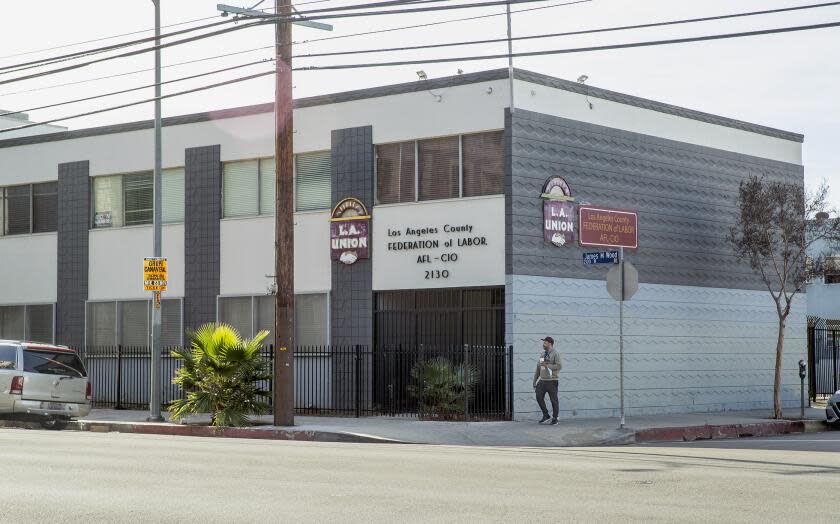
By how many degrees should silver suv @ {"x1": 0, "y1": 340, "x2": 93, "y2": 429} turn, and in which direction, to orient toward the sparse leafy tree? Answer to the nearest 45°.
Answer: approximately 135° to its right

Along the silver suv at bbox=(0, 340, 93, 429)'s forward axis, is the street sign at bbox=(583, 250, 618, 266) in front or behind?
behind

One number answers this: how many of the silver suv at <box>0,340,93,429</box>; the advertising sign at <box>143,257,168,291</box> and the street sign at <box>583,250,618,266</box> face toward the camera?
2

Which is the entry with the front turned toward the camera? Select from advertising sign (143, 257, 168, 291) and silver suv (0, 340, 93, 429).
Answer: the advertising sign

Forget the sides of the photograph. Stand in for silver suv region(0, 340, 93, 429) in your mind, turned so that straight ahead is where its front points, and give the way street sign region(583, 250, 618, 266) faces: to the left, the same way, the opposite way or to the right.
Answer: to the left

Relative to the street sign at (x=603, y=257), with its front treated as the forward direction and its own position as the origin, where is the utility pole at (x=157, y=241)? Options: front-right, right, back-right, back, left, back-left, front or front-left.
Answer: right

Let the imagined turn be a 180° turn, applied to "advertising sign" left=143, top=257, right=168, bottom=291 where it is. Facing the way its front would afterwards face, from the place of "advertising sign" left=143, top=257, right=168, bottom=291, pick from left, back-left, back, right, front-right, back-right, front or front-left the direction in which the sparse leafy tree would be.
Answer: right

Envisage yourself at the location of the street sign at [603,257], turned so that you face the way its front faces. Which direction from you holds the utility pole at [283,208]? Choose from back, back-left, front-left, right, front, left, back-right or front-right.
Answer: right

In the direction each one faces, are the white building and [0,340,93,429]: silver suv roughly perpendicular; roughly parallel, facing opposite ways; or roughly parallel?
roughly perpendicular

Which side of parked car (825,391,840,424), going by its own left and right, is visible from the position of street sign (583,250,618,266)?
front

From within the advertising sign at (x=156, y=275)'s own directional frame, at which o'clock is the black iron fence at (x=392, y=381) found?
The black iron fence is roughly at 9 o'clock from the advertising sign.

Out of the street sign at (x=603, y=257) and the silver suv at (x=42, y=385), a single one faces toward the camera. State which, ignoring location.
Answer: the street sign

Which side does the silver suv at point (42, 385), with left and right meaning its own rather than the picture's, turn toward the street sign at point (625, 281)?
back

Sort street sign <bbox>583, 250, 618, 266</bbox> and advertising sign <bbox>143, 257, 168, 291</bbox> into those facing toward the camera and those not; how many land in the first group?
2

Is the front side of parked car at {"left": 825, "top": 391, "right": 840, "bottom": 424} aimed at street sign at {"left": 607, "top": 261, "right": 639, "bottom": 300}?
yes

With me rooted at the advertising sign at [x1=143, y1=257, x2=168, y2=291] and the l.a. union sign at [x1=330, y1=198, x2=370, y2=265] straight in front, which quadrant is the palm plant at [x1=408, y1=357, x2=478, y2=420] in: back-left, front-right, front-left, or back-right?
front-right

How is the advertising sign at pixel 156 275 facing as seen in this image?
toward the camera

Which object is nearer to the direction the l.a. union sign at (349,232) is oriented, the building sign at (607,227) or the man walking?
the man walking
